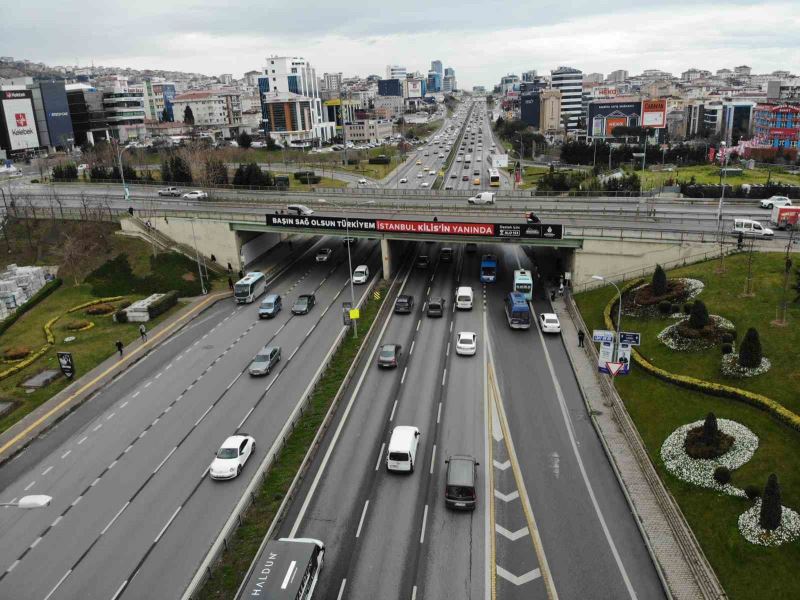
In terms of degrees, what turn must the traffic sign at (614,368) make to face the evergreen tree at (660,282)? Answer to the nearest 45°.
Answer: approximately 180°

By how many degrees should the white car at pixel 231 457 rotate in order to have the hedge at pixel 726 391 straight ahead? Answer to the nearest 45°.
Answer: approximately 135° to its left

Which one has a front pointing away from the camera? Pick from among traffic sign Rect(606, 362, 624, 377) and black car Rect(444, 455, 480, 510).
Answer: the black car

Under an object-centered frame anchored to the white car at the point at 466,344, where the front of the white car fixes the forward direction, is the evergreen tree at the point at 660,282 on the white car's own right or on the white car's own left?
on the white car's own right

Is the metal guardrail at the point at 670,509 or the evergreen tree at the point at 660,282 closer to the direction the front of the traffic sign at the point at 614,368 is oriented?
the metal guardrail

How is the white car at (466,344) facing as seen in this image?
away from the camera

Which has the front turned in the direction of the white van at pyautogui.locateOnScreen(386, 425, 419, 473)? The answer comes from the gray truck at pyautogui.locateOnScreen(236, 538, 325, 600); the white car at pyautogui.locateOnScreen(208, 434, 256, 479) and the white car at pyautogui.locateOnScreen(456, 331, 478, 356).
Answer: the gray truck

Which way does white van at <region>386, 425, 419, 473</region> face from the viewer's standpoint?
away from the camera

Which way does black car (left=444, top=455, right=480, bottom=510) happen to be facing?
away from the camera

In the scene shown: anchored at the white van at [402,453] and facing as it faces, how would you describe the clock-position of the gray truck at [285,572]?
The gray truck is roughly at 7 o'clock from the white van.

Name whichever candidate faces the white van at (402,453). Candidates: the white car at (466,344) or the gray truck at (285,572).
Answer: the gray truck

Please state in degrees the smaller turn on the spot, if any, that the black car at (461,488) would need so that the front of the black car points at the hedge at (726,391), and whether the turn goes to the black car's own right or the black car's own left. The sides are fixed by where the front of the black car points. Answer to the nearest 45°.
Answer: approximately 45° to the black car's own right

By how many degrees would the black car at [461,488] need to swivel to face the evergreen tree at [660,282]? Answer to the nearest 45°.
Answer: approximately 45° to its right
